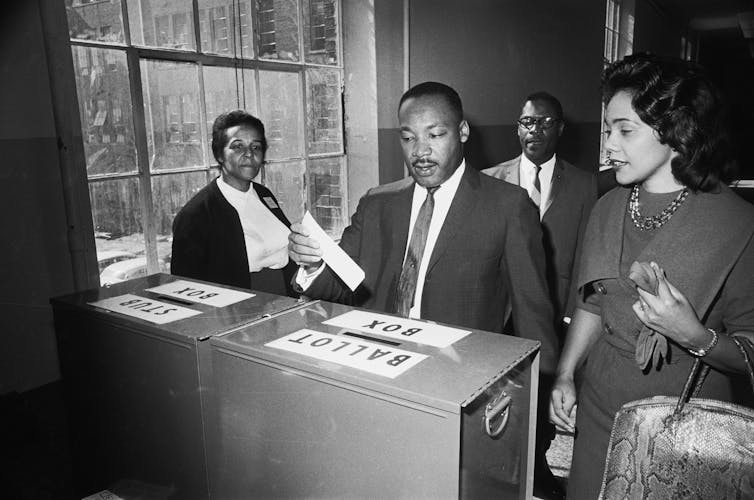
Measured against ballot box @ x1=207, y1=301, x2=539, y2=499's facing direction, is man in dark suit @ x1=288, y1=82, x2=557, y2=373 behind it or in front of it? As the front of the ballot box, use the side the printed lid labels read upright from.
in front

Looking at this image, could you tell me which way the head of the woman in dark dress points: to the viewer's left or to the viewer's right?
to the viewer's left

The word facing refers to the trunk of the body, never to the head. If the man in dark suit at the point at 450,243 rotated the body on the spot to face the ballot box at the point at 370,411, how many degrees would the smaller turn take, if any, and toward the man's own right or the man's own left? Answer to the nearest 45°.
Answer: approximately 45° to the man's own left

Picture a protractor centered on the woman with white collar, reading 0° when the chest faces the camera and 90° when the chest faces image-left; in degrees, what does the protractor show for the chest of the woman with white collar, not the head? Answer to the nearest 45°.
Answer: approximately 315°

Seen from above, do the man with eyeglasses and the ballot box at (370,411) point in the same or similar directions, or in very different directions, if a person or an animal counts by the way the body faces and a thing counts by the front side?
very different directions

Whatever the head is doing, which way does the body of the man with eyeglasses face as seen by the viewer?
toward the camera

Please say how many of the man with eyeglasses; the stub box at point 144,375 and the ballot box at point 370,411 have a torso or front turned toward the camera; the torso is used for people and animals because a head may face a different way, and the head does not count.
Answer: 1

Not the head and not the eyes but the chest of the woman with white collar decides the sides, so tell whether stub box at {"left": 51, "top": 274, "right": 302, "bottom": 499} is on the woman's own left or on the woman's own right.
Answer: on the woman's own right

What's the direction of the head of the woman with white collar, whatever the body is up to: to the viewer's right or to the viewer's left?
to the viewer's right

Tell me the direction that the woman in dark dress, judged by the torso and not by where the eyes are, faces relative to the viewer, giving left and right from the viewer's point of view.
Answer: facing the viewer and to the left of the viewer

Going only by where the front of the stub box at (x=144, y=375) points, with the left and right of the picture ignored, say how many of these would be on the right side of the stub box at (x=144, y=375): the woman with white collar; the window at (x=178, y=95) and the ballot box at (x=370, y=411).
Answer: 1

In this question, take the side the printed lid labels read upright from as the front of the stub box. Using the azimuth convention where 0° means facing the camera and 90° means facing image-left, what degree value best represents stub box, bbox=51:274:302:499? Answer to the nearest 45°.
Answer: approximately 225°

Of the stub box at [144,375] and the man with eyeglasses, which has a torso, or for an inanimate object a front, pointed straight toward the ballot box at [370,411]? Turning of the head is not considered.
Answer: the man with eyeglasses

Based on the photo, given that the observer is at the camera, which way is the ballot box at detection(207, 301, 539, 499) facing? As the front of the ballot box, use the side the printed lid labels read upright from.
facing away from the viewer and to the right of the viewer

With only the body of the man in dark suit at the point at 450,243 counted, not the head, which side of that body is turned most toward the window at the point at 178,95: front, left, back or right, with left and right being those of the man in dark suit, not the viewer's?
right

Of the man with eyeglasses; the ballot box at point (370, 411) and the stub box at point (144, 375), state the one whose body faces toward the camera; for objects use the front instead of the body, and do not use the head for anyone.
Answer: the man with eyeglasses

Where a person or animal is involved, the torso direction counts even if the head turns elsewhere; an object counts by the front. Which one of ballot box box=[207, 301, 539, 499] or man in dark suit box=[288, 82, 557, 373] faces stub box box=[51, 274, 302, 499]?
the man in dark suit

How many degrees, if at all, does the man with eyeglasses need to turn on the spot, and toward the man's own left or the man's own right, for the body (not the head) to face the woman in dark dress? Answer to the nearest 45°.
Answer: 0° — they already face them
